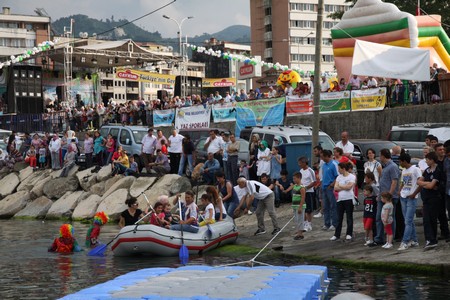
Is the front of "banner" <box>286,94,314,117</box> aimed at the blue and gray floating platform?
yes

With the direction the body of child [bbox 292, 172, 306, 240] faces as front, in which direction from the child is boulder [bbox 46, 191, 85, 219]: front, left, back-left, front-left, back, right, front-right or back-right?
right

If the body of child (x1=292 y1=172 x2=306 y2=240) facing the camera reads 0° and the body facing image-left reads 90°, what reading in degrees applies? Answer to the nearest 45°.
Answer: approximately 45°

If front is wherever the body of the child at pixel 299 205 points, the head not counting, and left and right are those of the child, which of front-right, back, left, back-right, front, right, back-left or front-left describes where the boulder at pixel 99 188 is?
right

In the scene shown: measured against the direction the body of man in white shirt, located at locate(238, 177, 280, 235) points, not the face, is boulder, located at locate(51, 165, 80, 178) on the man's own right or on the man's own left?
on the man's own right

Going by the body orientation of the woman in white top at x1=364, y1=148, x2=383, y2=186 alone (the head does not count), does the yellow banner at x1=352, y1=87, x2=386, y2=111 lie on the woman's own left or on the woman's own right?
on the woman's own right

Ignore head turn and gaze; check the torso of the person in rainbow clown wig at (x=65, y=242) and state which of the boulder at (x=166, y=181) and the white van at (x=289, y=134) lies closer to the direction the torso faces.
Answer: the boulder

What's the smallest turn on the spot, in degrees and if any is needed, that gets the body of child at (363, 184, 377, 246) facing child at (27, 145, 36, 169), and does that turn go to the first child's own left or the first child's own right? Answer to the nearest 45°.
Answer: approximately 90° to the first child's own right
